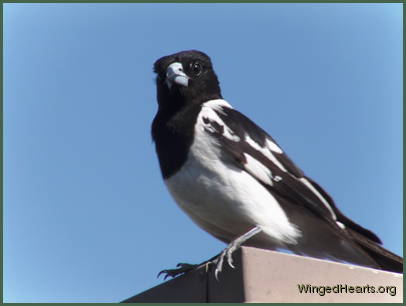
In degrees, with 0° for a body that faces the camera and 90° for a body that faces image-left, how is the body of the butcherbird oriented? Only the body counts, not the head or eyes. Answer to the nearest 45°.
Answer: approximately 45°
